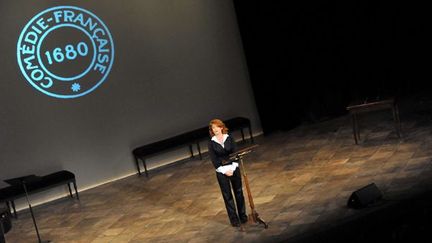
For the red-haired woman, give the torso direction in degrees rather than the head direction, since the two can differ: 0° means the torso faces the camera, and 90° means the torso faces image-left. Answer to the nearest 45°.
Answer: approximately 0°

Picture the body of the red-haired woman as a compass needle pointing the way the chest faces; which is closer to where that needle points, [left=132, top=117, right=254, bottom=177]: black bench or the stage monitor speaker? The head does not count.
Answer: the stage monitor speaker

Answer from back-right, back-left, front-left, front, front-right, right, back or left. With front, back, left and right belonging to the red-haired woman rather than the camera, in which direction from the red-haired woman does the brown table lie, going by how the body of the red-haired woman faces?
back-left

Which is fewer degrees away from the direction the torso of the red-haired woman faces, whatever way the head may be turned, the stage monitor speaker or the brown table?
the stage monitor speaker

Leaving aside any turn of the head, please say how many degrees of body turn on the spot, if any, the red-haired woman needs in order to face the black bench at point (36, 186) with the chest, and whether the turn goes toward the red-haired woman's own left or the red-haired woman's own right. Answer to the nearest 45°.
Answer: approximately 135° to the red-haired woman's own right

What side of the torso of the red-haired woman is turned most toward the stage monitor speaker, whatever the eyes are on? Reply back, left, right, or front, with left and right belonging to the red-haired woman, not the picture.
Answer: left

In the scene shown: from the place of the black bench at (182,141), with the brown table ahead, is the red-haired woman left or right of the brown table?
right
